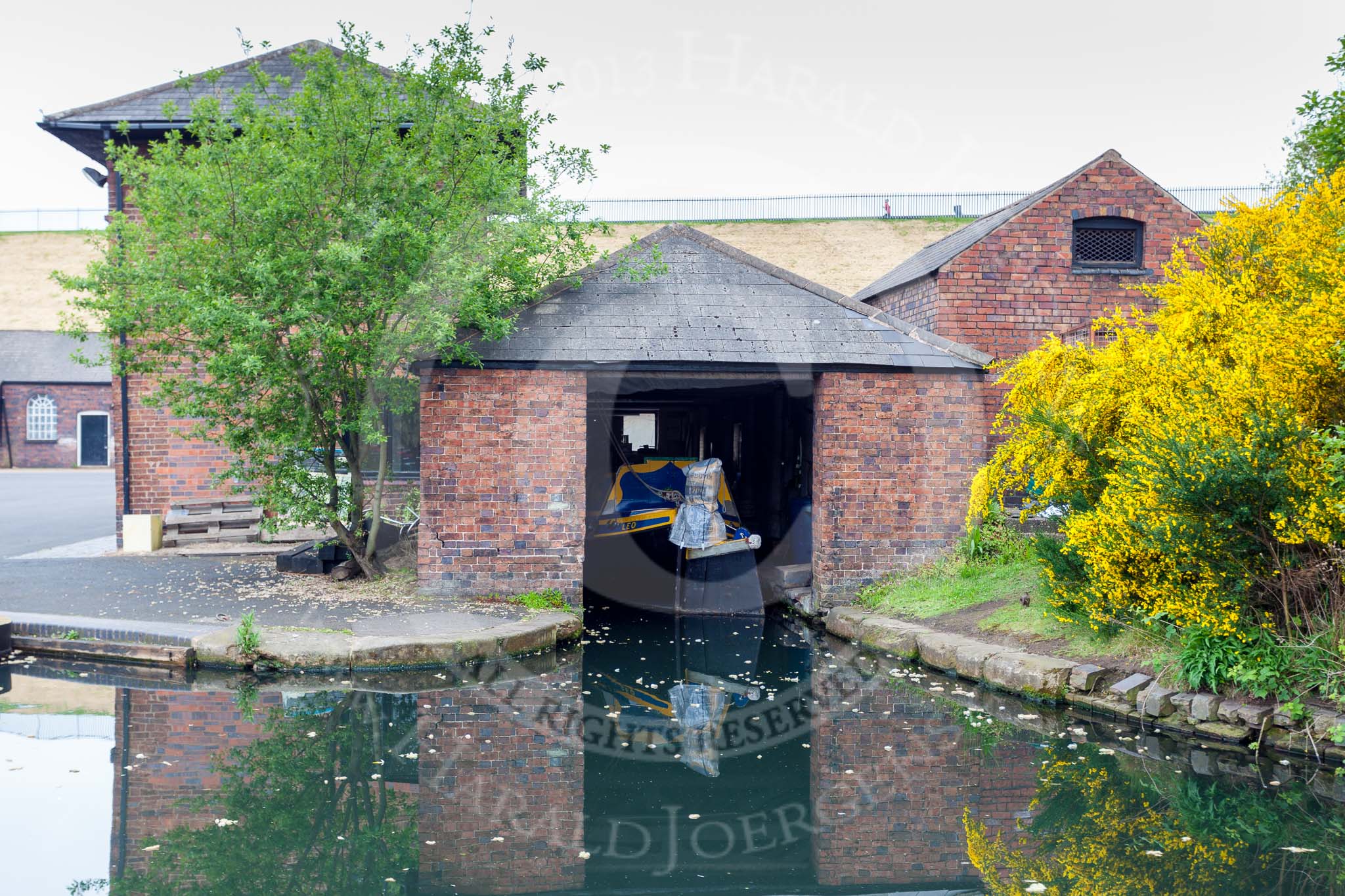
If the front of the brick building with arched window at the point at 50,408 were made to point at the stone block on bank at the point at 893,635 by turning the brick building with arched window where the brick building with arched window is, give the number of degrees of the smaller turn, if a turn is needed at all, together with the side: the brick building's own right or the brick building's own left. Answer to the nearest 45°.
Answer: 0° — it already faces it

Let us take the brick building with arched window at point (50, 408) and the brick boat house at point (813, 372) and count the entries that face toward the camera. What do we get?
2

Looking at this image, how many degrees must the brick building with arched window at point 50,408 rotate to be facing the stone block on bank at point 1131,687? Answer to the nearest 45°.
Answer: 0° — it already faces it
